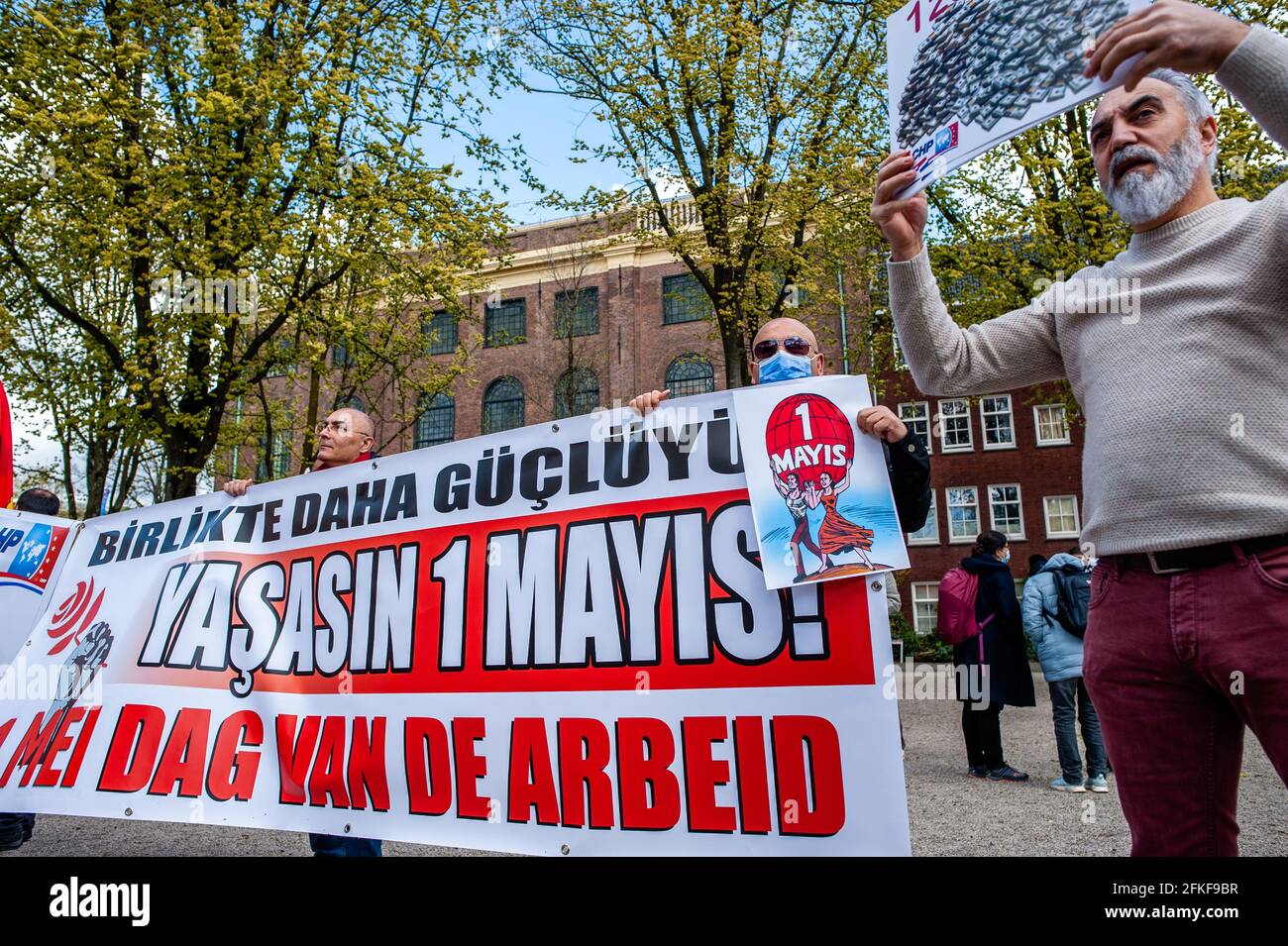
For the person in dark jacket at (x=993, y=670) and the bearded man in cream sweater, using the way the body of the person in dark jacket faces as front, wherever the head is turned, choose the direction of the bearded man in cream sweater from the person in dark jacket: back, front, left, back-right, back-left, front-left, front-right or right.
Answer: right

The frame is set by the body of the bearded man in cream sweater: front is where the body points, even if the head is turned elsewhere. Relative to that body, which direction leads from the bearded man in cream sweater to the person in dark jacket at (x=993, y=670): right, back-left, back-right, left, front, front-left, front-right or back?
back-right

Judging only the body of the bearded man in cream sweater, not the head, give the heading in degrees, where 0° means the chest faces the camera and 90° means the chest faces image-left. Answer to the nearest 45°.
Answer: approximately 45°

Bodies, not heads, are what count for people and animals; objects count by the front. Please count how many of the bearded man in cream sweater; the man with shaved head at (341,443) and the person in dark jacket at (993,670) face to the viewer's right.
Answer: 1

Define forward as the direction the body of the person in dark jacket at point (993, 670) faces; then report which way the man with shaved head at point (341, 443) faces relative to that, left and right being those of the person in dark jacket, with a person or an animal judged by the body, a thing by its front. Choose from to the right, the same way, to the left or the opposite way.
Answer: to the right

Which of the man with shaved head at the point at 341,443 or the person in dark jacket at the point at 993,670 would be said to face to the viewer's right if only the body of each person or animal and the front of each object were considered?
the person in dark jacket

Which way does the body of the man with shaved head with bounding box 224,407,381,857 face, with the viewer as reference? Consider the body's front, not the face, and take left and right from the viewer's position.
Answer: facing the viewer and to the left of the viewer

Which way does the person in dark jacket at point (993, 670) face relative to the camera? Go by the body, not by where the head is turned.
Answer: to the viewer's right
